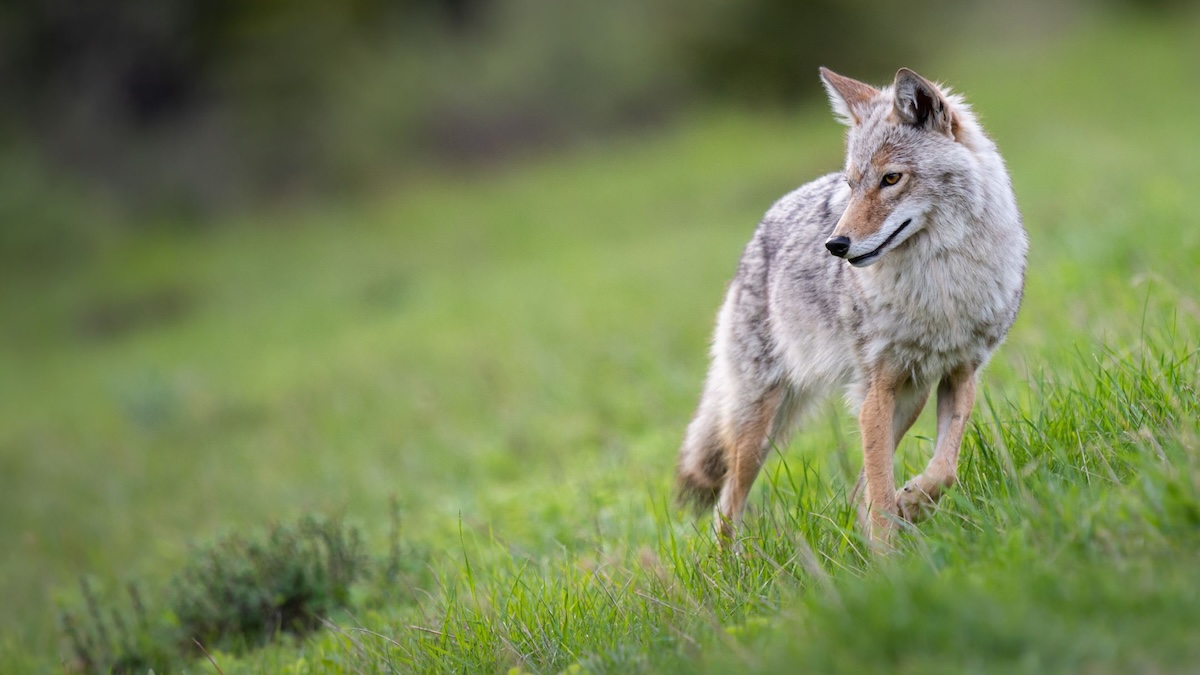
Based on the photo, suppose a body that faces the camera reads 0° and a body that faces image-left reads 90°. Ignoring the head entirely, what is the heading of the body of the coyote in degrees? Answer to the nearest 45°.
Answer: approximately 315°
